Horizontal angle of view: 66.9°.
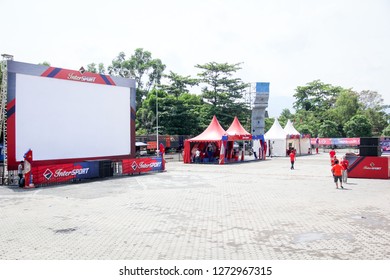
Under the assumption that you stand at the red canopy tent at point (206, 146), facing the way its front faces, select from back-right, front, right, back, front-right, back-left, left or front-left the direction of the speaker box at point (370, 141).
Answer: front-left

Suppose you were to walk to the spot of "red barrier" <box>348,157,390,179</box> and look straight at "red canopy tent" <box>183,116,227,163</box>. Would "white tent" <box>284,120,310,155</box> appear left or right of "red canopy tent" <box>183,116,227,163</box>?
right

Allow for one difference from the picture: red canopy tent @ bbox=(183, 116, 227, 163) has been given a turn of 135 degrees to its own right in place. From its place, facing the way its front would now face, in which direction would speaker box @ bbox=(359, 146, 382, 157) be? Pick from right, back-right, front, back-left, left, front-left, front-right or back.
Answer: back

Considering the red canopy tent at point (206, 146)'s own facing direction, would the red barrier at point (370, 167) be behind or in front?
in front

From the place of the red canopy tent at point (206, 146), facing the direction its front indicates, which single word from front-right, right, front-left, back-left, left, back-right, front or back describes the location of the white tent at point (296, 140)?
back-left

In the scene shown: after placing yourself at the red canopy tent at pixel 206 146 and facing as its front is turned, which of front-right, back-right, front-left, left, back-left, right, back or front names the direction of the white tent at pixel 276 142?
back-left

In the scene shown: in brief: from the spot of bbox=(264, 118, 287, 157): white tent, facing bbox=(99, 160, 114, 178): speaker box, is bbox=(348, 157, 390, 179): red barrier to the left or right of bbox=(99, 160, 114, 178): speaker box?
left

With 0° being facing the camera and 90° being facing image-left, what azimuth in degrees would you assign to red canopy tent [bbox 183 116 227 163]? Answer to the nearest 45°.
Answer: approximately 0°

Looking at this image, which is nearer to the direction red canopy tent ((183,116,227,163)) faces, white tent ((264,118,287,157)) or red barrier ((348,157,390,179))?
the red barrier
